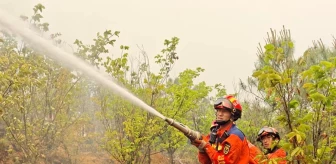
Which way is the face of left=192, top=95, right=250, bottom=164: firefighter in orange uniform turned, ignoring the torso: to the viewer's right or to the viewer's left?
to the viewer's left

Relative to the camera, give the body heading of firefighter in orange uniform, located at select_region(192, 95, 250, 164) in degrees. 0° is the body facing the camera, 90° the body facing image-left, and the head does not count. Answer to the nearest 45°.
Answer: approximately 45°
